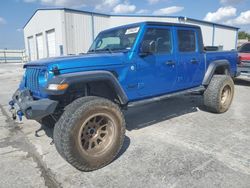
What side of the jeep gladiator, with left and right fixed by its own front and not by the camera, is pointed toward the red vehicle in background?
back

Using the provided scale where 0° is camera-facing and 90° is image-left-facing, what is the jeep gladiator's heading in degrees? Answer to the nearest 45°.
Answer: approximately 45°

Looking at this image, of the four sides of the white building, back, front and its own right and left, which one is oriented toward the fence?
front

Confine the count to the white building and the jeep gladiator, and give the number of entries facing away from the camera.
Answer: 0

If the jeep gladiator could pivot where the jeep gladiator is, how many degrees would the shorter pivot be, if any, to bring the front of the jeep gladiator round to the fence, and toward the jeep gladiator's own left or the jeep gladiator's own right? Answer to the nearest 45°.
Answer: approximately 90° to the jeep gladiator's own right

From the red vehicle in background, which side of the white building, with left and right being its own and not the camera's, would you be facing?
left

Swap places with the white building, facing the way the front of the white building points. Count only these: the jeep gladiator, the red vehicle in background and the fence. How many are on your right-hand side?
1

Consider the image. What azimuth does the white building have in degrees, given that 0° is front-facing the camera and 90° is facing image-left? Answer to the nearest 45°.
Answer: approximately 45°
